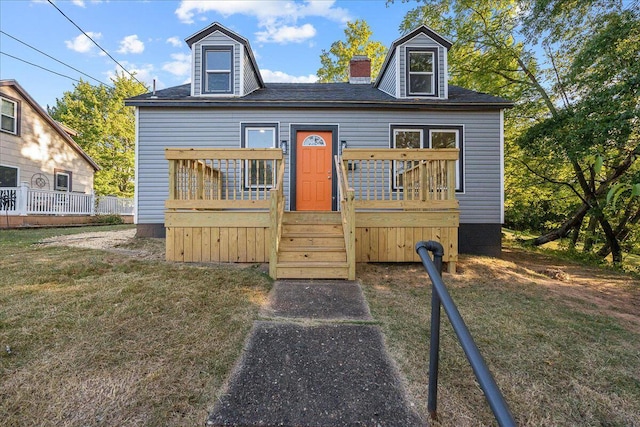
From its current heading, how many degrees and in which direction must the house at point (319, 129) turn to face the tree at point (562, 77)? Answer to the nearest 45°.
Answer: approximately 90° to its left

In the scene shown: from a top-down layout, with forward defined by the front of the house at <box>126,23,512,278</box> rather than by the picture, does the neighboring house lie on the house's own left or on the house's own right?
on the house's own right

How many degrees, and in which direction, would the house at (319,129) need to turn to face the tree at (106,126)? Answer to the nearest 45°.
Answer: approximately 135° to its right

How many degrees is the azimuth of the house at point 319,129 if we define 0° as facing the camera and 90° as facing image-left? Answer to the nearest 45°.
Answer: approximately 0°

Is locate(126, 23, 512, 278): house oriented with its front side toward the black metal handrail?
yes

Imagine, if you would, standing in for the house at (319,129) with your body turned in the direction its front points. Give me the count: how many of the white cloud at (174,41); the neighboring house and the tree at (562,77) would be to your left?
1

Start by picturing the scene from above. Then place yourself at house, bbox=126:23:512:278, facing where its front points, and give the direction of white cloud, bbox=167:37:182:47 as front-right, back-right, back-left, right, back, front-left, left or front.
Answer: back-right

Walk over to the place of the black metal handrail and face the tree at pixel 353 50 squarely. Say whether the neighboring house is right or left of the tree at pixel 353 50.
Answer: left

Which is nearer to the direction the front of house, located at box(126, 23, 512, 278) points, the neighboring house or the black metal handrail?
the black metal handrail
